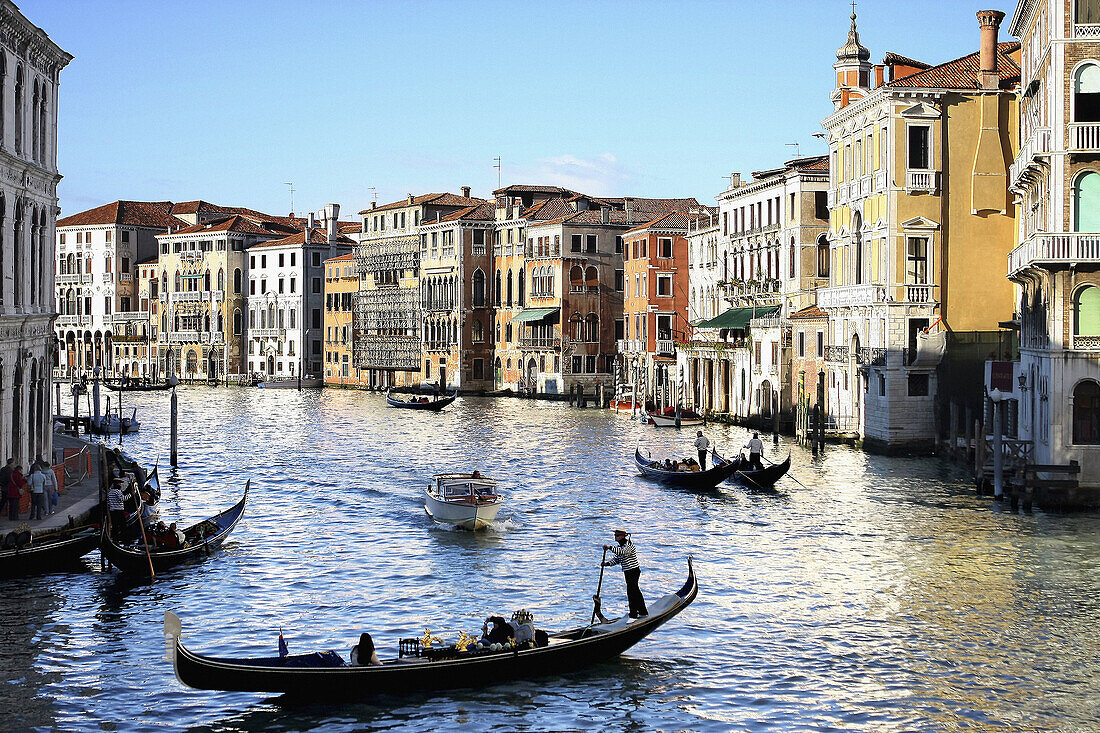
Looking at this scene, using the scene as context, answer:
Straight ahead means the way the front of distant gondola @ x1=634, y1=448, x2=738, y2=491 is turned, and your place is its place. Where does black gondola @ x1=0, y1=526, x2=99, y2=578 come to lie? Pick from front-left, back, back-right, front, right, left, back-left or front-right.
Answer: front-left

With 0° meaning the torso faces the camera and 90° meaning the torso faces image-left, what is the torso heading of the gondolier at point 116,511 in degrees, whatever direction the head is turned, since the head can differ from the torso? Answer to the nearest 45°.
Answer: approximately 270°

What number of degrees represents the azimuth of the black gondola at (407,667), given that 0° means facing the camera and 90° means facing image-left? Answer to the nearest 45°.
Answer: approximately 90°

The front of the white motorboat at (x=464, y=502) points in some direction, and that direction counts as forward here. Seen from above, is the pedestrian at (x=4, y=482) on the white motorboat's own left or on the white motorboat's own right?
on the white motorboat's own right

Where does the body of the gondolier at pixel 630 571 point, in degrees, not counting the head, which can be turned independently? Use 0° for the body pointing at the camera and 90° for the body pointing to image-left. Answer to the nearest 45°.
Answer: approximately 90°

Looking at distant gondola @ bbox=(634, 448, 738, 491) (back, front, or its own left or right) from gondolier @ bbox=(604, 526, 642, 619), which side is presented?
left

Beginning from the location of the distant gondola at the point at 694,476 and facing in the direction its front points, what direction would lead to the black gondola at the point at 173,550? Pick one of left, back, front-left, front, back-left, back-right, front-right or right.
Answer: front-left

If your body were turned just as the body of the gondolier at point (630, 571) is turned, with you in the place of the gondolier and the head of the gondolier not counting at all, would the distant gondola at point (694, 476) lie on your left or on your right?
on your right

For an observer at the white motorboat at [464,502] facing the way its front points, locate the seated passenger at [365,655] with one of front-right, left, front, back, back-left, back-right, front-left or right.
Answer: front-right

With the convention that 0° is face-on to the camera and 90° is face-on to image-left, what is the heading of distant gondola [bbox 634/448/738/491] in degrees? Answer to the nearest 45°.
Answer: approximately 90°

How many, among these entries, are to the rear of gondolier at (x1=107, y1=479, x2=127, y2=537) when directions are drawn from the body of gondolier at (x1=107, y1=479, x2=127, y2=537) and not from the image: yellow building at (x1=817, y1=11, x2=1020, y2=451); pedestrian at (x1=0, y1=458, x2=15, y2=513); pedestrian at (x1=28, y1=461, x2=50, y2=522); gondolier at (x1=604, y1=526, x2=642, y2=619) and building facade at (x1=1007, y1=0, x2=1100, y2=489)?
2
